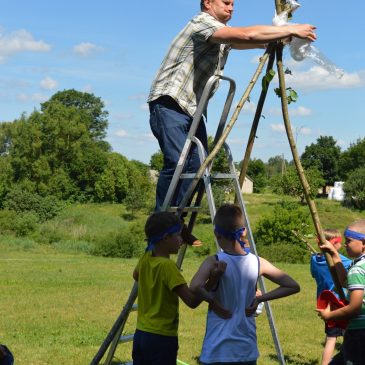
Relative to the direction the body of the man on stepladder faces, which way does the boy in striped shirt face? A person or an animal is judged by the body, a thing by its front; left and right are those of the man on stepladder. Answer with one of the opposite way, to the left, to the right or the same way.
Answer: the opposite way

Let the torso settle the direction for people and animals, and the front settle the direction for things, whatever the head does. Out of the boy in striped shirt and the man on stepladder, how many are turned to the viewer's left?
1

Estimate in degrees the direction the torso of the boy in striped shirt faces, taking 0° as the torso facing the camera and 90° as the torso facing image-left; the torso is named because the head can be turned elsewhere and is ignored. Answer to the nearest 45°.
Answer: approximately 90°

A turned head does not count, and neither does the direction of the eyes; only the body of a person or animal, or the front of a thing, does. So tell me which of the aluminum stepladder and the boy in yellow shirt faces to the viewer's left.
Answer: the aluminum stepladder

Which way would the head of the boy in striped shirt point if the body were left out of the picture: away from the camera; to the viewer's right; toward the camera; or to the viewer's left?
to the viewer's left

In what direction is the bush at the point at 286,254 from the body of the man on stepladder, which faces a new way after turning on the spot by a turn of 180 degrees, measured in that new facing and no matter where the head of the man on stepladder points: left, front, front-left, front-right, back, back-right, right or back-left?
right

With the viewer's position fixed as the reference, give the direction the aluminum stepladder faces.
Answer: facing to the left of the viewer

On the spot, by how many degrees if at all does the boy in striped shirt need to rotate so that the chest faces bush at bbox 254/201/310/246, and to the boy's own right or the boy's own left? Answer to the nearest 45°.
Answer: approximately 90° to the boy's own right

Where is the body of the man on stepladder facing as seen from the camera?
to the viewer's right

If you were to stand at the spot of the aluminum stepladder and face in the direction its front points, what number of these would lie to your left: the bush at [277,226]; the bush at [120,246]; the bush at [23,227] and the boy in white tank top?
1

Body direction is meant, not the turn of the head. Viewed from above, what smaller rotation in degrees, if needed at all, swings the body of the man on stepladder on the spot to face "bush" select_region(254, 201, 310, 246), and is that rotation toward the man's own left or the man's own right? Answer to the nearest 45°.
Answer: approximately 90° to the man's own left
